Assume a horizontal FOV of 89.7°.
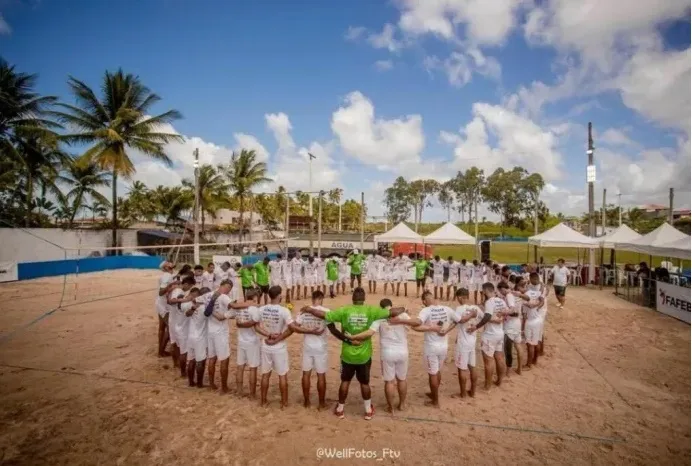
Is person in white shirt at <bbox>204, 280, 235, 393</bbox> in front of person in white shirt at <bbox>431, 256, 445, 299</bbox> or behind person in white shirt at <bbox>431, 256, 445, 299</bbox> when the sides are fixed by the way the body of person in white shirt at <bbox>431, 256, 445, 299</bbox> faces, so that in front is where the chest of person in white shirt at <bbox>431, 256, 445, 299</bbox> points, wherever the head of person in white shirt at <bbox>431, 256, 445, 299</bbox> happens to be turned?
in front

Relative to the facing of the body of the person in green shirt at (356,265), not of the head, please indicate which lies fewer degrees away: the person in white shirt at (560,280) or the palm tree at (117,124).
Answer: the person in white shirt

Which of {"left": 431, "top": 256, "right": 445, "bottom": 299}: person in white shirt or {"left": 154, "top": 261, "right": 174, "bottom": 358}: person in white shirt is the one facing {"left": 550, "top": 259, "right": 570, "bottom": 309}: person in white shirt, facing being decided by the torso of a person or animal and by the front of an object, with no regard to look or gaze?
{"left": 154, "top": 261, "right": 174, "bottom": 358}: person in white shirt

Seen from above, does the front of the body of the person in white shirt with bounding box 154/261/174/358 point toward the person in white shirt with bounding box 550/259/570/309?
yes

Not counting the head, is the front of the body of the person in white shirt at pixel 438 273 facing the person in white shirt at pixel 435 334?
yes

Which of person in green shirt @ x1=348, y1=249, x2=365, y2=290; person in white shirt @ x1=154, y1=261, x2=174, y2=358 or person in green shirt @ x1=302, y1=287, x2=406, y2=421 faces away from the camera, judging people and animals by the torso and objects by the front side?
person in green shirt @ x1=302, y1=287, x2=406, y2=421

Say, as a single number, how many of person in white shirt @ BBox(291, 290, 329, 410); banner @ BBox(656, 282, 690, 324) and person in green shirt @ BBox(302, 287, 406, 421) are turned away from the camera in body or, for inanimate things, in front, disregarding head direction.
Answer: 2

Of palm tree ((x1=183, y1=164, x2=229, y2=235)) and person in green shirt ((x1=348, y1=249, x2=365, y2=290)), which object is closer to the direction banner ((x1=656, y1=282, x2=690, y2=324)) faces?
the person in green shirt

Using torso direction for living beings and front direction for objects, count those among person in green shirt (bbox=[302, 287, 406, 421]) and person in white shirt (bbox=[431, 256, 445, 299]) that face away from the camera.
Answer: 1

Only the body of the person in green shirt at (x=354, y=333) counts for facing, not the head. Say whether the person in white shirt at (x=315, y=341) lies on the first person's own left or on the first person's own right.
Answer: on the first person's own left

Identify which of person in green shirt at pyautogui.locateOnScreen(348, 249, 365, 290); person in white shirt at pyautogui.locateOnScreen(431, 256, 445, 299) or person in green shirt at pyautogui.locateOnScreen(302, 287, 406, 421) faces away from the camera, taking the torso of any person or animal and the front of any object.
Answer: person in green shirt at pyautogui.locateOnScreen(302, 287, 406, 421)

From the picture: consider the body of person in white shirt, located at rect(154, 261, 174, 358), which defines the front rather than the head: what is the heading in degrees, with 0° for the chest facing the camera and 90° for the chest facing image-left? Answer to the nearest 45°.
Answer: approximately 270°

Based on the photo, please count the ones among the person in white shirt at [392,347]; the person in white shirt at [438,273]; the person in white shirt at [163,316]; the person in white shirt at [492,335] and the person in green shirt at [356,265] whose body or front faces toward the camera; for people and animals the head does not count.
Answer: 2

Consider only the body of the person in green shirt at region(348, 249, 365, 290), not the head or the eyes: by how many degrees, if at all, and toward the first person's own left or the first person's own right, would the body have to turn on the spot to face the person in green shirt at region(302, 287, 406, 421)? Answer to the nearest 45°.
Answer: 0° — they already face them

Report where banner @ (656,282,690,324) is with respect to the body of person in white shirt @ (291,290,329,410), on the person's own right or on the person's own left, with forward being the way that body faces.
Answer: on the person's own right

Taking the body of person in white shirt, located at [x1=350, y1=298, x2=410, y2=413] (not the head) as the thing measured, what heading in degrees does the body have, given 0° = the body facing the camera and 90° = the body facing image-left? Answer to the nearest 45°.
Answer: approximately 180°

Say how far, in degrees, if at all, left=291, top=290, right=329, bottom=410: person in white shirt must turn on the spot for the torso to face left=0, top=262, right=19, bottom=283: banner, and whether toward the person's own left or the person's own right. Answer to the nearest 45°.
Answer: approximately 45° to the person's own left
